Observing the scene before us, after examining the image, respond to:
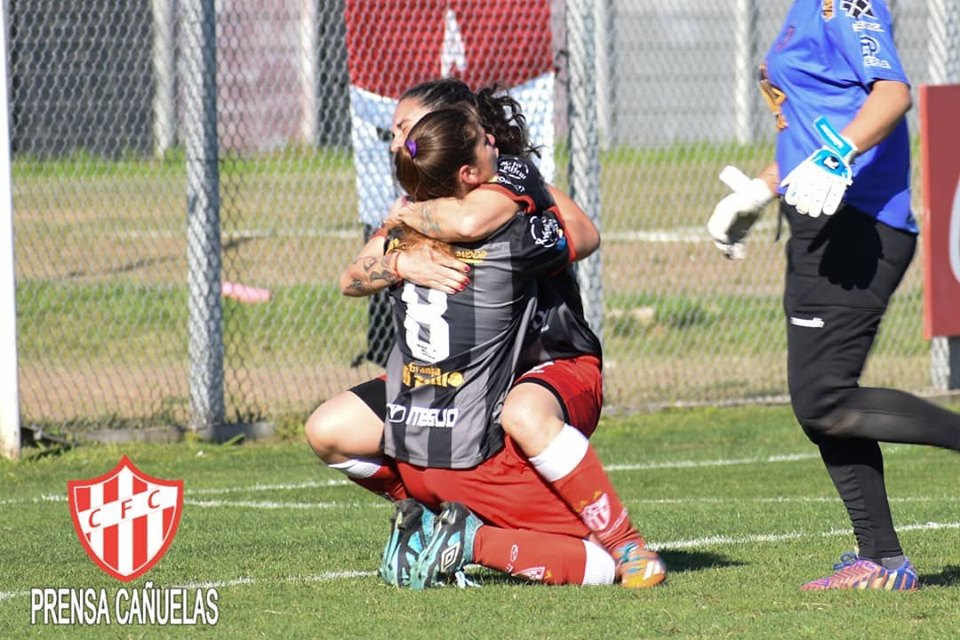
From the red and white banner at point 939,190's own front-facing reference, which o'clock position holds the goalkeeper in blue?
The goalkeeper in blue is roughly at 12 o'clock from the red and white banner.

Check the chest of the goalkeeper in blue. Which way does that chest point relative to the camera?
to the viewer's left

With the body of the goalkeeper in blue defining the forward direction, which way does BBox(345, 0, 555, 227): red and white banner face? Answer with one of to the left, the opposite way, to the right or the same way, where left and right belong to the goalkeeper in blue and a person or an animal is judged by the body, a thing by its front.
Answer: to the left

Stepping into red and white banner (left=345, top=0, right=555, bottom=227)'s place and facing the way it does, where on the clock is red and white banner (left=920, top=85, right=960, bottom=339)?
red and white banner (left=920, top=85, right=960, bottom=339) is roughly at 9 o'clock from red and white banner (left=345, top=0, right=555, bottom=227).

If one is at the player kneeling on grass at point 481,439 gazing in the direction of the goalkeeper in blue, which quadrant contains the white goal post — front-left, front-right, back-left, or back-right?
back-left

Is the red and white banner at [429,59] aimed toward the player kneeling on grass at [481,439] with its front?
yes

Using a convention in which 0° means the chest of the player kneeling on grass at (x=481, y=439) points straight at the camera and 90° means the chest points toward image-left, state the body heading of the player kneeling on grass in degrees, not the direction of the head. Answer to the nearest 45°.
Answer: approximately 225°

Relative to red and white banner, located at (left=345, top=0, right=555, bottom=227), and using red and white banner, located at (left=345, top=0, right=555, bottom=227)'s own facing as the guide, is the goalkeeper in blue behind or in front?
in front

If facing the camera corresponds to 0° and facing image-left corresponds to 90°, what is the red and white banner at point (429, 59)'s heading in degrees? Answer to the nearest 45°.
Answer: approximately 0°
